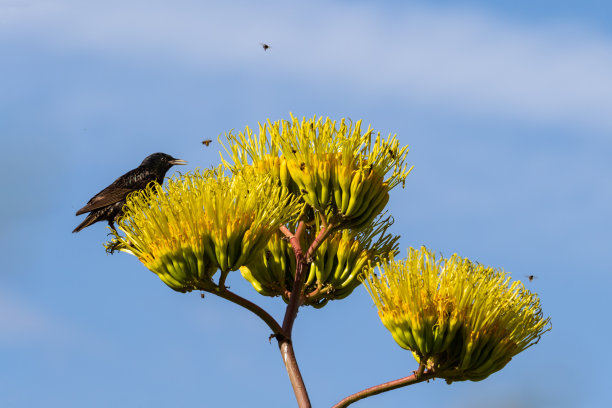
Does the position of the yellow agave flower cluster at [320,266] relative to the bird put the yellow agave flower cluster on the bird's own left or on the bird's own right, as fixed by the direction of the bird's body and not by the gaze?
on the bird's own right

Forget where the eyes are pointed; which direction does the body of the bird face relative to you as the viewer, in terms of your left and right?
facing to the right of the viewer

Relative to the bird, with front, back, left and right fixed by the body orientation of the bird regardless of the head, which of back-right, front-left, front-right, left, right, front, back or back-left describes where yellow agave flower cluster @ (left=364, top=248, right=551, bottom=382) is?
front-right

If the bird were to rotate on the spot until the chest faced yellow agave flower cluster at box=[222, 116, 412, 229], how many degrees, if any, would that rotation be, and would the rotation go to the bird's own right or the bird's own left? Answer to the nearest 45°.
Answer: approximately 45° to the bird's own right
